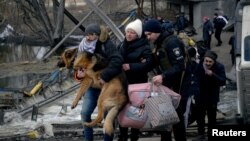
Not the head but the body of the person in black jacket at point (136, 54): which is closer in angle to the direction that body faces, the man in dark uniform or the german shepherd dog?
the german shepherd dog

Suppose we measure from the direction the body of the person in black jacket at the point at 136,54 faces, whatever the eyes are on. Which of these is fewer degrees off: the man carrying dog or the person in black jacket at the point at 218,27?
the man carrying dog

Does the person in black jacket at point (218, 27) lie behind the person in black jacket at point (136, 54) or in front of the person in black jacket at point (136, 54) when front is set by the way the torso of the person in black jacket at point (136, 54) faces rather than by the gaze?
behind

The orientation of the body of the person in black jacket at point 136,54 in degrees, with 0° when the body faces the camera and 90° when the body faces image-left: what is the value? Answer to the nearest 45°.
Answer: approximately 45°

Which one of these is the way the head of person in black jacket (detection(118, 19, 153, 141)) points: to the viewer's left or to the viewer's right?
to the viewer's left

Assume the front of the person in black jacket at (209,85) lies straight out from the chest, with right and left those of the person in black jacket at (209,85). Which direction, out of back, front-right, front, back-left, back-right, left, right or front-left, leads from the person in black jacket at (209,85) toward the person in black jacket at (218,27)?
back

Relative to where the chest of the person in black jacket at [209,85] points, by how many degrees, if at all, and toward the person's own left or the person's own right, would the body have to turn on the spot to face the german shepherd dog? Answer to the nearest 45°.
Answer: approximately 45° to the person's own right

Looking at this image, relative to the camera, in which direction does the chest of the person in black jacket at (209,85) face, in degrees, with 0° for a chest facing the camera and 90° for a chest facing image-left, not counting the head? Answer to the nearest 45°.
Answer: approximately 0°

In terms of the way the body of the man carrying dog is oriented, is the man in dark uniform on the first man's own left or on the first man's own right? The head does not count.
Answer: on the first man's own left
